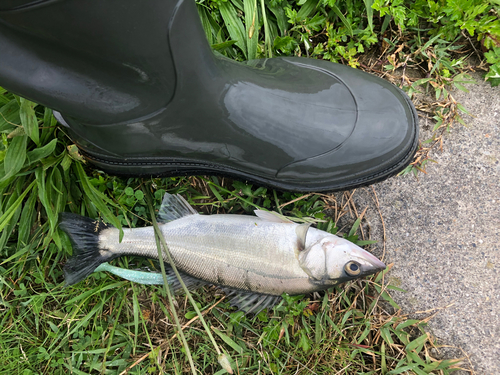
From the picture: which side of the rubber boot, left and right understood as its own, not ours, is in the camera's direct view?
right
